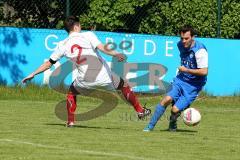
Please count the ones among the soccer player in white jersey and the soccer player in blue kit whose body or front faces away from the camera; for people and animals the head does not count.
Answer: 1

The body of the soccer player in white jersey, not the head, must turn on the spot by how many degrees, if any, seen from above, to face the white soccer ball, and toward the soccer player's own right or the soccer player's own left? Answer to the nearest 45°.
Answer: approximately 90° to the soccer player's own right

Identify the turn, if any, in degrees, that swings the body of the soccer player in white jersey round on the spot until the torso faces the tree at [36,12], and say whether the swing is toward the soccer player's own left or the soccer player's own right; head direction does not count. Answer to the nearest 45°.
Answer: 0° — they already face it

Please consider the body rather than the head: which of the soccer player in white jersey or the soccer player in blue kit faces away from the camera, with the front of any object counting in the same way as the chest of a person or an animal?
the soccer player in white jersey

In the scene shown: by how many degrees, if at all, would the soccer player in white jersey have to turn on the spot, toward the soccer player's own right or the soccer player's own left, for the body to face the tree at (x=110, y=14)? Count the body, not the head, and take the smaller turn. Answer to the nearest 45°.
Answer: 0° — they already face it

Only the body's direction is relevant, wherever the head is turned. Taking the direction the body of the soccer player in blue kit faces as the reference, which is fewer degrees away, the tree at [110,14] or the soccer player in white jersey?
the soccer player in white jersey

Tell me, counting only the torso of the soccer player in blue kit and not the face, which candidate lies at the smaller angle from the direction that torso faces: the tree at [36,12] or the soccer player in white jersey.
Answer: the soccer player in white jersey

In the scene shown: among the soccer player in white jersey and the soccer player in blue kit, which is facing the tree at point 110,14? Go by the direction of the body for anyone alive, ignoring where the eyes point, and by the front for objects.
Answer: the soccer player in white jersey

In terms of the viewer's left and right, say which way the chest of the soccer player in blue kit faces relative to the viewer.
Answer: facing the viewer and to the left of the viewer

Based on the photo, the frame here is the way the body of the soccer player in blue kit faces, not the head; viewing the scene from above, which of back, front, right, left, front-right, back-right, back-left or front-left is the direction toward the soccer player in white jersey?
front-right

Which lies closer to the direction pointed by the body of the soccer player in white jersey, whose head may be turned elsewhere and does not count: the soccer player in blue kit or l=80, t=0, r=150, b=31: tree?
the tree

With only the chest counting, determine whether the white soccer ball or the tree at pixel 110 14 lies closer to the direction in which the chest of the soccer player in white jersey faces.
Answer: the tree

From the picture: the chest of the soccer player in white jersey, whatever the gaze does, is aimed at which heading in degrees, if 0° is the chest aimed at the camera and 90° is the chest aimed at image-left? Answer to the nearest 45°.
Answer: approximately 180°

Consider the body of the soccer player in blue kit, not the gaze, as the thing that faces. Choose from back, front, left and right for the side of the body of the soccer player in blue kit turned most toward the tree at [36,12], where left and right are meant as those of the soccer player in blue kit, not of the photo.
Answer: right

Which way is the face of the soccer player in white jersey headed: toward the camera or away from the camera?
away from the camera
